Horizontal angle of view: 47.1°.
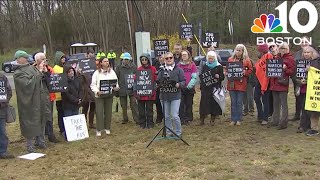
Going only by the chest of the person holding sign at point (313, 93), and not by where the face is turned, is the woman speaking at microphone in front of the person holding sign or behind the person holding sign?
in front

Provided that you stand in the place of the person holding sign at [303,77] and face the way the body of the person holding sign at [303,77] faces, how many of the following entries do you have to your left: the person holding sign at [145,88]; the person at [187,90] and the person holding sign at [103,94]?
0

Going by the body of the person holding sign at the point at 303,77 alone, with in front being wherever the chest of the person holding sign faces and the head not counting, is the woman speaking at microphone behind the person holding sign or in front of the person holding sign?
in front

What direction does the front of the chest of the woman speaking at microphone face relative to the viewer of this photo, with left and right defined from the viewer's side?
facing the viewer

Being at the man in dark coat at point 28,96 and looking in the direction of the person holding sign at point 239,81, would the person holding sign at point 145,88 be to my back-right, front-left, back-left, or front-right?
front-left

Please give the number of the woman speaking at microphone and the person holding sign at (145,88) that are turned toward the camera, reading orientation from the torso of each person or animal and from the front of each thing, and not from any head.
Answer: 2

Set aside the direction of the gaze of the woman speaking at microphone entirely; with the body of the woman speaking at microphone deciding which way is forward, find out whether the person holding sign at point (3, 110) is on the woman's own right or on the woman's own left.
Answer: on the woman's own right

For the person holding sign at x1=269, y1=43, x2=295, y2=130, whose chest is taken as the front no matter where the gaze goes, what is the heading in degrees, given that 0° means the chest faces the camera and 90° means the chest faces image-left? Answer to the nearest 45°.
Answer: approximately 45°

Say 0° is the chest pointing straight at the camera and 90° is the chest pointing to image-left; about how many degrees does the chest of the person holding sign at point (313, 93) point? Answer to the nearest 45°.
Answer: approximately 45°

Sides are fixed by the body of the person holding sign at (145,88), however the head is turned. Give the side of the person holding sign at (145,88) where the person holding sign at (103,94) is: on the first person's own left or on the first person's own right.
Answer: on the first person's own right

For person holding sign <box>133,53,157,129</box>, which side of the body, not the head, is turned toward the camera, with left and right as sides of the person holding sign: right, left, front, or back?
front

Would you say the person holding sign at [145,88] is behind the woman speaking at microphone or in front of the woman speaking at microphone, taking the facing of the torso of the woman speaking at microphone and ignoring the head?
behind

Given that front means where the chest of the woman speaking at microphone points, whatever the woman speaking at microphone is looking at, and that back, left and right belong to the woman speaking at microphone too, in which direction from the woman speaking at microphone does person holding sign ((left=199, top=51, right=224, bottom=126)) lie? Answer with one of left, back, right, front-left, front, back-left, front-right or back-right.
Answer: back-left

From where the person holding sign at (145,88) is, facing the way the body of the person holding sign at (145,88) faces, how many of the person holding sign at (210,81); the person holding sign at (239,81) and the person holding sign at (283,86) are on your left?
3

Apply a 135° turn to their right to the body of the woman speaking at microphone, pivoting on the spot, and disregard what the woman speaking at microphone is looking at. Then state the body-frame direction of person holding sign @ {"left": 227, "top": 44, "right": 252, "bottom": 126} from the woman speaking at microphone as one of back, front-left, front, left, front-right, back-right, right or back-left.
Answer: right

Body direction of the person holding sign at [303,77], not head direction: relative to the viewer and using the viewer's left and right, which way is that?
facing the viewer and to the left of the viewer

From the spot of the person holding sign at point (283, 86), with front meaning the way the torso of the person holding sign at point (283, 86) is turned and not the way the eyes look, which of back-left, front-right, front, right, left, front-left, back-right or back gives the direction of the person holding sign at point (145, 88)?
front-right
